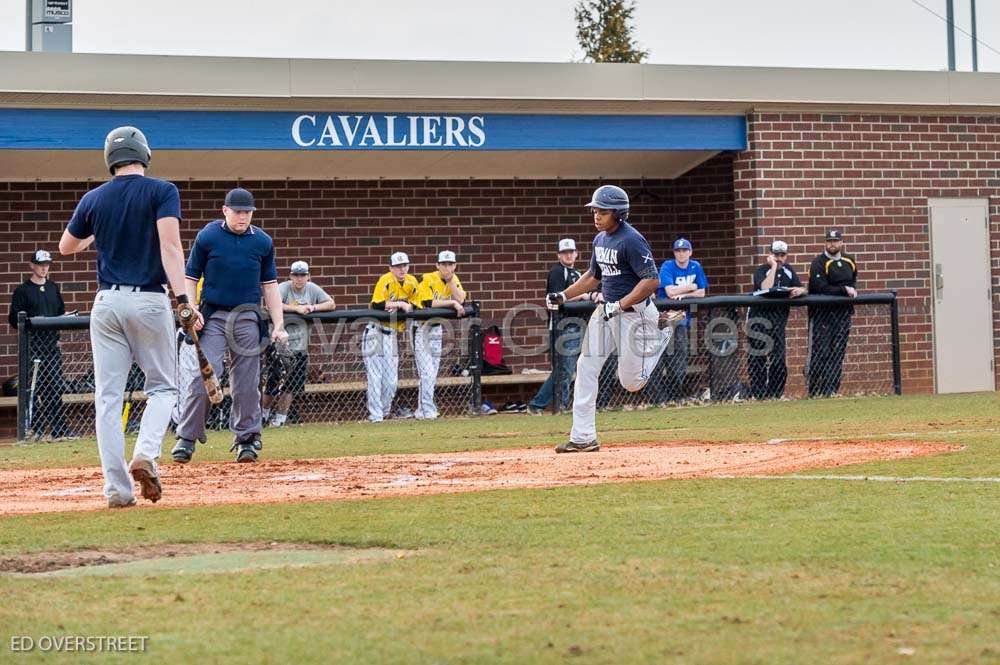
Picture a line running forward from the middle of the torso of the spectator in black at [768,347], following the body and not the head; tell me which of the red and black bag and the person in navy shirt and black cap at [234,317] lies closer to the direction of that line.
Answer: the person in navy shirt and black cap

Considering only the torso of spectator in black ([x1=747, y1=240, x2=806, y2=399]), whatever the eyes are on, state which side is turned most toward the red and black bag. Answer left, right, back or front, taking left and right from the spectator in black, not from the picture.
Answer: right

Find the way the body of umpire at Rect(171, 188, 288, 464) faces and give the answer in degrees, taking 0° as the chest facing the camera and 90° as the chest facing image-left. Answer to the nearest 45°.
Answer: approximately 0°

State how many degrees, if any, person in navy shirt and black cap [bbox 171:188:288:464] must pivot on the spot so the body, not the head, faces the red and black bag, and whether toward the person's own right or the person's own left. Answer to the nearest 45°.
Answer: approximately 135° to the person's own left

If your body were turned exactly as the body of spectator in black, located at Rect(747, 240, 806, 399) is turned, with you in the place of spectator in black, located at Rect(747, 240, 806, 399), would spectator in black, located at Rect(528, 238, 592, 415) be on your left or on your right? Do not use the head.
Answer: on your right
